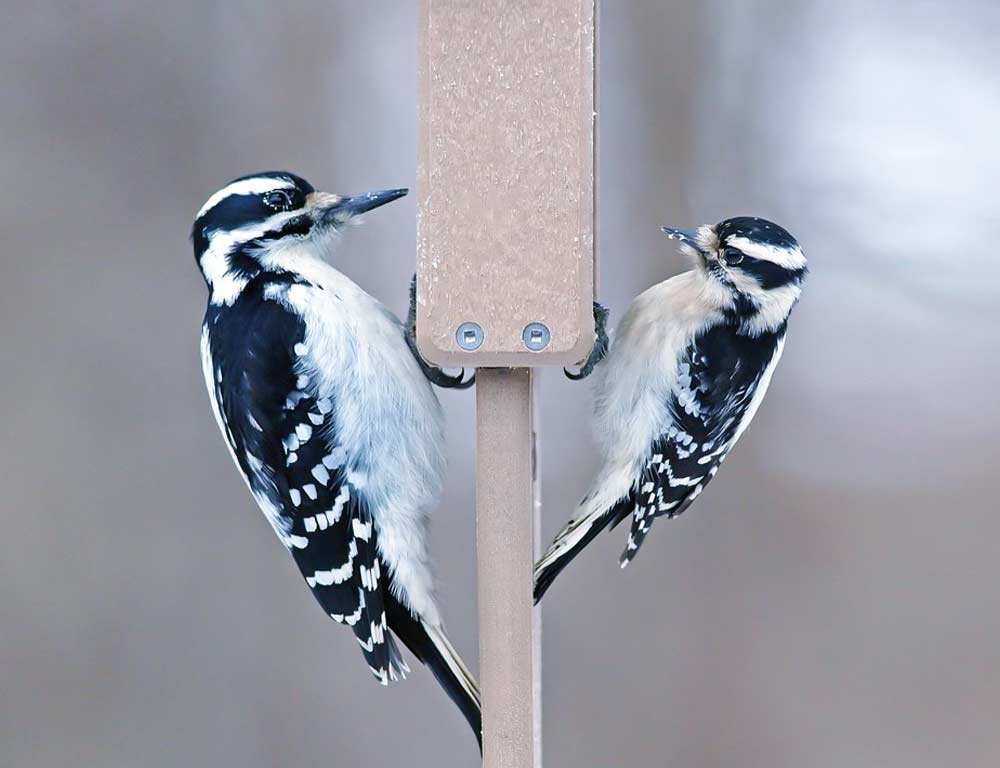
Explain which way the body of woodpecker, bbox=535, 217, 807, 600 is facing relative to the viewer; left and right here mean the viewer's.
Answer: facing to the left of the viewer

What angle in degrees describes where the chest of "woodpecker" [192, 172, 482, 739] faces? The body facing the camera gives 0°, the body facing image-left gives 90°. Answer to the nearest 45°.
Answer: approximately 270°

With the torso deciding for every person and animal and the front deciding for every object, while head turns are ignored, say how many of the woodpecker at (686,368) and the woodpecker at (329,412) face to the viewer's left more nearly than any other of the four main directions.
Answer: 1

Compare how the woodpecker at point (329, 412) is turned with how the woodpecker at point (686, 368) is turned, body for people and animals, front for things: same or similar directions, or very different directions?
very different directions
